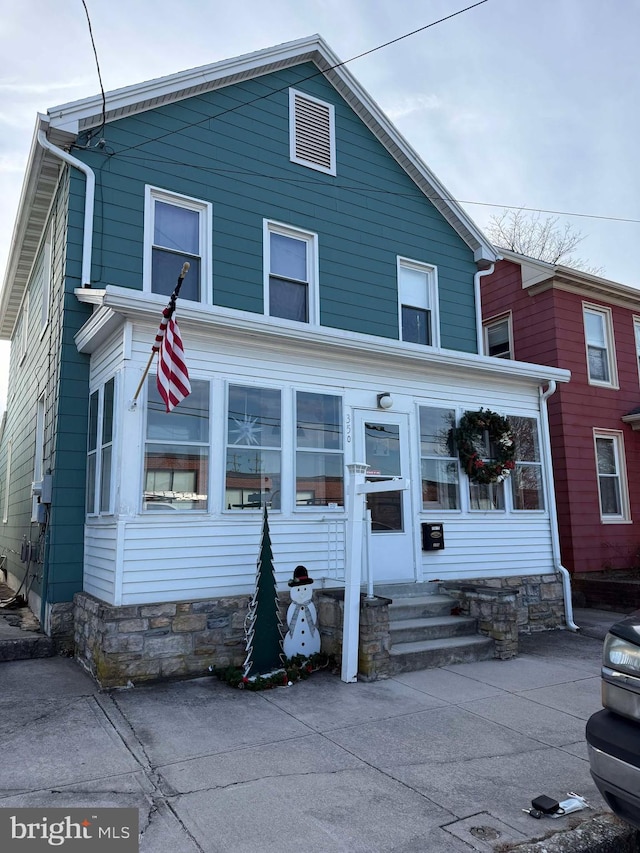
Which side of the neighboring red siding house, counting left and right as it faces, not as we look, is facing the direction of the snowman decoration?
right

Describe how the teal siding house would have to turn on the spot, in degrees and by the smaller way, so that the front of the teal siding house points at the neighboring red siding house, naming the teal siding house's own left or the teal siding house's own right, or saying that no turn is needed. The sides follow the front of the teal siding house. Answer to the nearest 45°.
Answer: approximately 90° to the teal siding house's own left

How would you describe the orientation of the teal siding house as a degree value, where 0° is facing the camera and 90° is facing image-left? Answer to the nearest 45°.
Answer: approximately 315°

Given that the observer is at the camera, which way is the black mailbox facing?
facing the viewer and to the right of the viewer

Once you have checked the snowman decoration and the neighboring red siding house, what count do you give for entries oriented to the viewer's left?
0

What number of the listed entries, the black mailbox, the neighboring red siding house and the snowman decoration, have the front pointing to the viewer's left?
0

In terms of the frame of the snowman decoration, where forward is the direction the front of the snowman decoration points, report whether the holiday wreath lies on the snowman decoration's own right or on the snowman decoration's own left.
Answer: on the snowman decoration's own left

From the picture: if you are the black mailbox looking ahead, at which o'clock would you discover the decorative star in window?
The decorative star in window is roughly at 3 o'clock from the black mailbox.

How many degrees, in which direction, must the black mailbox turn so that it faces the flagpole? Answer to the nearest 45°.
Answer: approximately 90° to its right

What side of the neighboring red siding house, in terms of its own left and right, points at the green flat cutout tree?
right

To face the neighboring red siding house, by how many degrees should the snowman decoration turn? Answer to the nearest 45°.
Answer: approximately 135° to its left

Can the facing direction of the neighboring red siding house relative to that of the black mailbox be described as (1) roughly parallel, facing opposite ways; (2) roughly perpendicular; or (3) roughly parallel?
roughly parallel

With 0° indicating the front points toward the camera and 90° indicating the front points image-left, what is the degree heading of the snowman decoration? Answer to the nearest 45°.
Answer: approximately 0°
